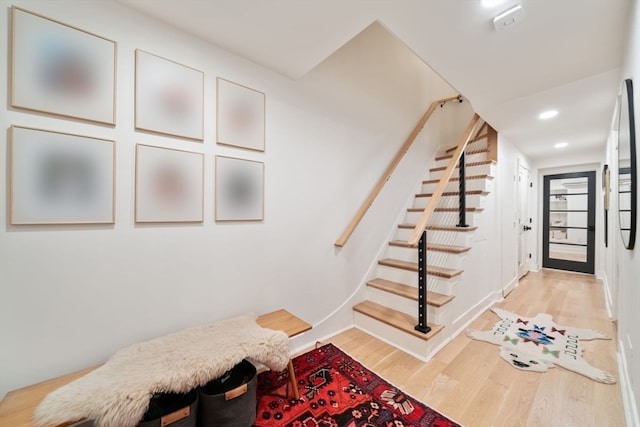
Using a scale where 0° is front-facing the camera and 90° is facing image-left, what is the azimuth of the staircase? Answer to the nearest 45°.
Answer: approximately 45°

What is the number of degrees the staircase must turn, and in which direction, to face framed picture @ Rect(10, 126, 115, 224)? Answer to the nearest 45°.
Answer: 0° — it already faces it

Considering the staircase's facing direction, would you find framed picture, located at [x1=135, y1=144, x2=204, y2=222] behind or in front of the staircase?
in front

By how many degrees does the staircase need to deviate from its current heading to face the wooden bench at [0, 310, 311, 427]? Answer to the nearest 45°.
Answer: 0° — it already faces it

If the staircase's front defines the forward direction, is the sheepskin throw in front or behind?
in front

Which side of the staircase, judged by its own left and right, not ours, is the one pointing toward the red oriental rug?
front

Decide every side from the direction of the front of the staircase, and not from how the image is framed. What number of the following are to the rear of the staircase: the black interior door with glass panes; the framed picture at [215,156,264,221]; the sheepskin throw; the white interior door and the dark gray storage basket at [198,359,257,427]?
2

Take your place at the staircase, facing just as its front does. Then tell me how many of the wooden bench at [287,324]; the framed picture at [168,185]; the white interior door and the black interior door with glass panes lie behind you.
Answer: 2

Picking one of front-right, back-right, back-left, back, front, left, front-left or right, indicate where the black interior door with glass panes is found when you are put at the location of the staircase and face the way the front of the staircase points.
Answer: back

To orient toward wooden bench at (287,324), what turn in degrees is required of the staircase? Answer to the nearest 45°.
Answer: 0° — it already faces it

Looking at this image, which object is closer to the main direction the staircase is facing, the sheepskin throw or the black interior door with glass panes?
the sheepskin throw

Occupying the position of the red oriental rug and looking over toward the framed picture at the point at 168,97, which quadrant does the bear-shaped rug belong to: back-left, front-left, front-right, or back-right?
back-right

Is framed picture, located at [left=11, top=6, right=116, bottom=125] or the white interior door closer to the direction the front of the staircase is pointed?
the framed picture

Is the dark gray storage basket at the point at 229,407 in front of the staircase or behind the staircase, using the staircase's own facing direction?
in front

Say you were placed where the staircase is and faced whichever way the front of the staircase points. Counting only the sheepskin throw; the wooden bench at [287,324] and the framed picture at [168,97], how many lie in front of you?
3
